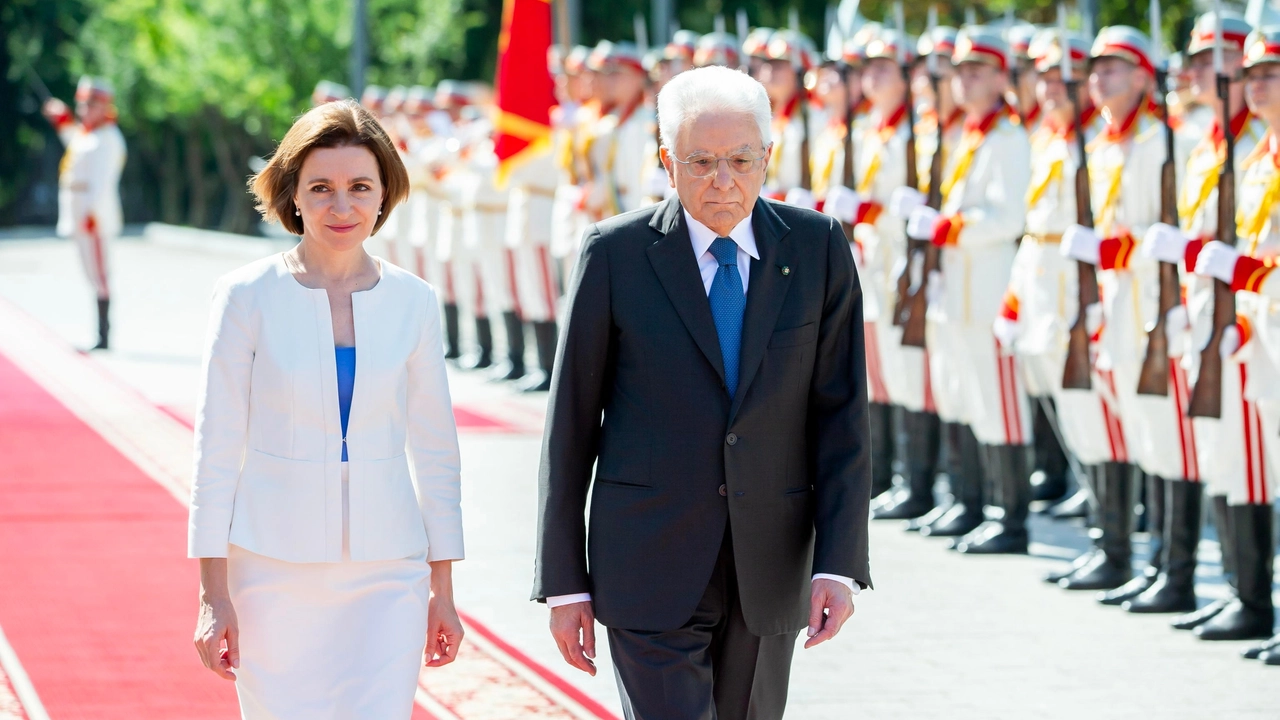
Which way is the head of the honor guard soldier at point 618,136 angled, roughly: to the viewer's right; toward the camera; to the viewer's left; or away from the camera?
to the viewer's left

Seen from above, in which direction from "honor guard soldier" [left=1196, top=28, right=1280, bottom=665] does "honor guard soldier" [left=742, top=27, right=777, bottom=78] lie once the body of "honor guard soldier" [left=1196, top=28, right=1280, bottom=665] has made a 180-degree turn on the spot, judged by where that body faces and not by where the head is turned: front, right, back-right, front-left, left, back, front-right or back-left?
left

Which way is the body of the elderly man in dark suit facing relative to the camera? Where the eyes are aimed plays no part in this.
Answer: toward the camera

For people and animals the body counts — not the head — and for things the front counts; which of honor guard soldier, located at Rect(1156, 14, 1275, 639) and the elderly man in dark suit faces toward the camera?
the elderly man in dark suit

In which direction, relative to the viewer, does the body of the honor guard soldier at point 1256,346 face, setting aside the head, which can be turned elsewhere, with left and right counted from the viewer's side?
facing the viewer and to the left of the viewer

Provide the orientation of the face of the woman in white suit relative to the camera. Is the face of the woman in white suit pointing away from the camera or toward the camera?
toward the camera

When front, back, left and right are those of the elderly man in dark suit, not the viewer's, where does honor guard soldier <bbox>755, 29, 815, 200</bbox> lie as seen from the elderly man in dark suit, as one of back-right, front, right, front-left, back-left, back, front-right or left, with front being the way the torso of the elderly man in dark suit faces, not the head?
back

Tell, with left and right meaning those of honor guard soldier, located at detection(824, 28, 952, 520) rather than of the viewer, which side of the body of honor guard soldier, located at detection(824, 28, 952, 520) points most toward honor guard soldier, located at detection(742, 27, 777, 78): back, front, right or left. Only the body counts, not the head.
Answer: right

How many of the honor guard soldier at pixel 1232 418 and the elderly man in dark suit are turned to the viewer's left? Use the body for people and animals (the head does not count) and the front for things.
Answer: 1

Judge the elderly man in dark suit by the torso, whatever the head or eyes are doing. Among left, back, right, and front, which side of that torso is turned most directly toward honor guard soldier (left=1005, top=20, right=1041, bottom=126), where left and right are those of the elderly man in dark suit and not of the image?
back

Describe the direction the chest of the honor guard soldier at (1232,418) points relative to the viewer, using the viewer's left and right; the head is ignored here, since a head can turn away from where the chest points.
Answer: facing to the left of the viewer

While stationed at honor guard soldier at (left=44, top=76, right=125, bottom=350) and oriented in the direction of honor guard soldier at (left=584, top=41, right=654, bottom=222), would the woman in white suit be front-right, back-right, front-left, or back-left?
front-right

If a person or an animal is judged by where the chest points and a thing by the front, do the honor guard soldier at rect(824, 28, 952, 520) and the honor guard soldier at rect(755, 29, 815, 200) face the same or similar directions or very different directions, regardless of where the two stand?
same or similar directions

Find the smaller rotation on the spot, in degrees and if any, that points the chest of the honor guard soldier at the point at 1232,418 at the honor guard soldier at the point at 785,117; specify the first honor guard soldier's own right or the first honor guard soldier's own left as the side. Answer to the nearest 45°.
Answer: approximately 45° to the first honor guard soldier's own right

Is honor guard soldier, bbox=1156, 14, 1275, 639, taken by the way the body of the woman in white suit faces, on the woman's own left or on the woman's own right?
on the woman's own left

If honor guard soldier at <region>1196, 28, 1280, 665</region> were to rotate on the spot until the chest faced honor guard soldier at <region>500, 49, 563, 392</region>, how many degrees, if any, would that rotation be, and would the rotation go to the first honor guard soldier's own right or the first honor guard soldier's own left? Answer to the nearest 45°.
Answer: approximately 90° to the first honor guard soldier's own right
